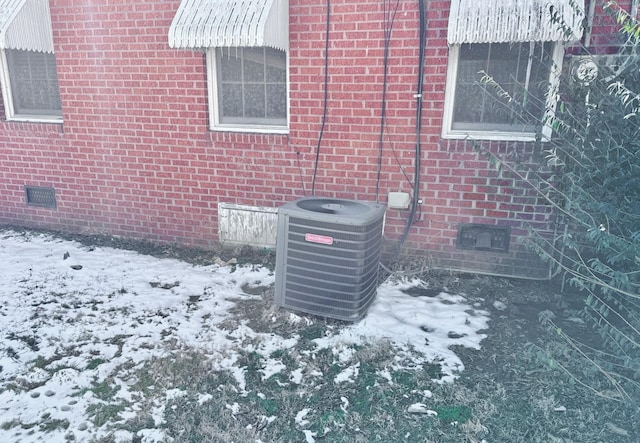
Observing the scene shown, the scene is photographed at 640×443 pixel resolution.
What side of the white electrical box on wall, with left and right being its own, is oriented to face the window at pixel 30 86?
right

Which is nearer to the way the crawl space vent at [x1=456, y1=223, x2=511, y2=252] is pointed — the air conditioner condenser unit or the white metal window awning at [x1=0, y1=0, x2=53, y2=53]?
the air conditioner condenser unit

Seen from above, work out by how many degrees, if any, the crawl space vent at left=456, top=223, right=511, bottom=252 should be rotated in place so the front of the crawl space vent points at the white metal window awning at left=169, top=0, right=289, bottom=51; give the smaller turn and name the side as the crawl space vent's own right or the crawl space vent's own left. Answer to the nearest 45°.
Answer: approximately 90° to the crawl space vent's own right

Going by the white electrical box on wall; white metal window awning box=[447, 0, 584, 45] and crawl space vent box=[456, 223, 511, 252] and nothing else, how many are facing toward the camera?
3

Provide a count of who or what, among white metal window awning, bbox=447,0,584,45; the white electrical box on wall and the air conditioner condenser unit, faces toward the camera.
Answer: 3

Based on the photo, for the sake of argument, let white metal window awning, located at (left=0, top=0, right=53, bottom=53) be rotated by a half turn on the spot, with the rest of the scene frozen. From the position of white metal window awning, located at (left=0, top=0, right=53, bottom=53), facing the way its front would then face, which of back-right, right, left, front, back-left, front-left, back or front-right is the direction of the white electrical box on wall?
right

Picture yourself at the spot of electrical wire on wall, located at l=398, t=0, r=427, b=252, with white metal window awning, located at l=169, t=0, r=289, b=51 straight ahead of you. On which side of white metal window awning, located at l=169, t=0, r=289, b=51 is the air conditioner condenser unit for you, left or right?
left
